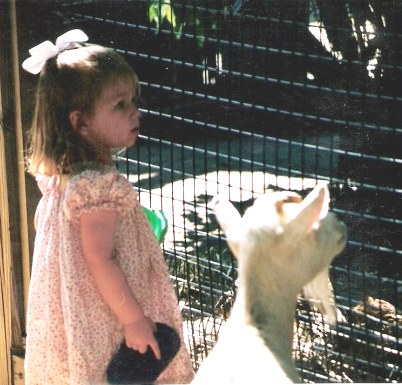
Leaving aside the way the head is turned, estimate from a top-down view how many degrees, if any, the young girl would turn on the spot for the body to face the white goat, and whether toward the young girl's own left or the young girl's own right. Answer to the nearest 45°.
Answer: approximately 45° to the young girl's own right

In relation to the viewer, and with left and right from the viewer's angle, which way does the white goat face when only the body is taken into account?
facing away from the viewer and to the right of the viewer

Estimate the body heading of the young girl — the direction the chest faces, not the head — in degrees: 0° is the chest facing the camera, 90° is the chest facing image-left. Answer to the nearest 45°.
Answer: approximately 270°

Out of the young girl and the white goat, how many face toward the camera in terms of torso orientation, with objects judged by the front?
0

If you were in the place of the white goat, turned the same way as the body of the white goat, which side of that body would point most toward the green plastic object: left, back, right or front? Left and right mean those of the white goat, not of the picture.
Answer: left

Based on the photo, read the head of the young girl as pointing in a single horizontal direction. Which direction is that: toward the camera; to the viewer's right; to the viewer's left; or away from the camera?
to the viewer's right

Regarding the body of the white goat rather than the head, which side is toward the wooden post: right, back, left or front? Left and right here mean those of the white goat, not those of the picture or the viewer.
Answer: left

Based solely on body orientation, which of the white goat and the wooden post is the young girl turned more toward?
the white goat

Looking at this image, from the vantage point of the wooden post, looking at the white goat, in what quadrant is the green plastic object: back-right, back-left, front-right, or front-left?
front-left
